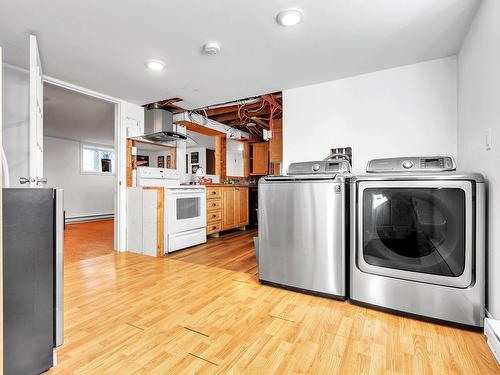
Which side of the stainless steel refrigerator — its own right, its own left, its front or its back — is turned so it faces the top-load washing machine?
front

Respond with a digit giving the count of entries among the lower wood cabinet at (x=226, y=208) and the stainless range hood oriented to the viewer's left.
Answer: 0

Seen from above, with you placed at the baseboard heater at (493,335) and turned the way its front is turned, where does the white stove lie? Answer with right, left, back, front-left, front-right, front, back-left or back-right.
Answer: front

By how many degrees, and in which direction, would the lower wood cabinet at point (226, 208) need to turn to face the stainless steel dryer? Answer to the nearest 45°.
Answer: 0° — it already faces it

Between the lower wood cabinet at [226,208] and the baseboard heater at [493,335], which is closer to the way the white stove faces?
the baseboard heater

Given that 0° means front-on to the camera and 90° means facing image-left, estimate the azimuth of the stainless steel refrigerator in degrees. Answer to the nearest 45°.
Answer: approximately 270°

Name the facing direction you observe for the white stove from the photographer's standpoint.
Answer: facing the viewer and to the right of the viewer

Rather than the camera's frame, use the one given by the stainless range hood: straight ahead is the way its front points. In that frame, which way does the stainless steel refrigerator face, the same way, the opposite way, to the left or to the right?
to the left

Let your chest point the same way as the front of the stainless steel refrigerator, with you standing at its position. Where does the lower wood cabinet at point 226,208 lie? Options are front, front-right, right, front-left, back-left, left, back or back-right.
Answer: front-left

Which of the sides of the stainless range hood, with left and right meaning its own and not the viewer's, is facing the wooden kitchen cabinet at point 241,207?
left

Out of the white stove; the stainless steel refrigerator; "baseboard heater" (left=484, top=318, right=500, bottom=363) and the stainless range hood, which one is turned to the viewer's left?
the baseboard heater

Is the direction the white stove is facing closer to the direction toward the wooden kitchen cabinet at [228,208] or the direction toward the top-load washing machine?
the top-load washing machine

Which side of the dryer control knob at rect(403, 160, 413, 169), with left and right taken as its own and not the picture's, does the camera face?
front
